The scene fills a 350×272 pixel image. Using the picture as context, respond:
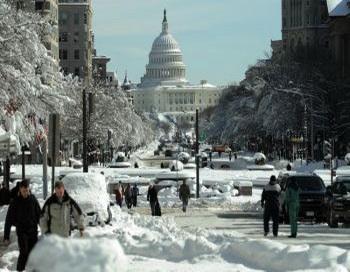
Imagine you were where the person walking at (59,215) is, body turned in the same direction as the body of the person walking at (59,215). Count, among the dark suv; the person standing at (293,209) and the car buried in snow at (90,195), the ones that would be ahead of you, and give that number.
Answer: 0

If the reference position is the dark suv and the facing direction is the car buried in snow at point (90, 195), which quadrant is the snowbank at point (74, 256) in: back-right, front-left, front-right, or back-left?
front-left

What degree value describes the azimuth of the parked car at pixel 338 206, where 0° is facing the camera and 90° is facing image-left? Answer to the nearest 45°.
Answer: approximately 0°

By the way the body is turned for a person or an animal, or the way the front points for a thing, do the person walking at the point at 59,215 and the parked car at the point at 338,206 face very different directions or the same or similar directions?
same or similar directions

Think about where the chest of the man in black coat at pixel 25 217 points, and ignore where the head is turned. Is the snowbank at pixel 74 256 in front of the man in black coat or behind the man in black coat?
in front

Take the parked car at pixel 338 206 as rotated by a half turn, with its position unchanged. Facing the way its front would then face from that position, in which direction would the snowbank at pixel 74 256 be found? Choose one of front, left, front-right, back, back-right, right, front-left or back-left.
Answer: back

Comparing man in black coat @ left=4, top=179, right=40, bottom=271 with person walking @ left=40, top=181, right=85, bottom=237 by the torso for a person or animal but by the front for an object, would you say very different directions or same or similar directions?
same or similar directions

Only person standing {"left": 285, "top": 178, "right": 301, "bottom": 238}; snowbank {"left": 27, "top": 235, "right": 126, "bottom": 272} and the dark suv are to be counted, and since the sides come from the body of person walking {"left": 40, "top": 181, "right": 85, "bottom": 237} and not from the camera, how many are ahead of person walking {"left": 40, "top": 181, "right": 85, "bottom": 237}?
1

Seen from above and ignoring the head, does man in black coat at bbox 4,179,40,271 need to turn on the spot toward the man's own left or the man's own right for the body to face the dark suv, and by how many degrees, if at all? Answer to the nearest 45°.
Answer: approximately 135° to the man's own left

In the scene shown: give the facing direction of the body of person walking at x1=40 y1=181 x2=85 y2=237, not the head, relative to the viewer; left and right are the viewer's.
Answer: facing the viewer

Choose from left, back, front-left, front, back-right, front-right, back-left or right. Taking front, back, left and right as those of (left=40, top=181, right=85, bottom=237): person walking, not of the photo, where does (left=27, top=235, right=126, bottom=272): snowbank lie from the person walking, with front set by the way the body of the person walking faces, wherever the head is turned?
front

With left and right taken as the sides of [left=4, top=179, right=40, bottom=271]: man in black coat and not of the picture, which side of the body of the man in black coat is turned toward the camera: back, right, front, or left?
front

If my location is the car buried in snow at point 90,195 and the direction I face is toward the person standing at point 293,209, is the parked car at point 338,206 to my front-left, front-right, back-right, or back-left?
front-left
